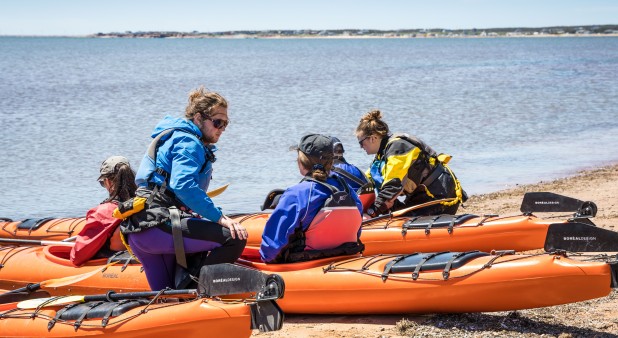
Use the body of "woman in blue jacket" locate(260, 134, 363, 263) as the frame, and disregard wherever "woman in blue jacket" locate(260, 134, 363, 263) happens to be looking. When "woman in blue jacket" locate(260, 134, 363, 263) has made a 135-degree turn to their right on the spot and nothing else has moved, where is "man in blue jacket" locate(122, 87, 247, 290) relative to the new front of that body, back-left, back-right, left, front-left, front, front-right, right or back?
back-right

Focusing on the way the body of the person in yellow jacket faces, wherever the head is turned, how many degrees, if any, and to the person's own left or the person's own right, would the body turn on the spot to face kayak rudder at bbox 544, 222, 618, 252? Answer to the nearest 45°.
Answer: approximately 135° to the person's own left

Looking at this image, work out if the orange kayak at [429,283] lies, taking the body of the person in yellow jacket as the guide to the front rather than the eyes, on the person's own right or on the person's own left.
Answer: on the person's own left

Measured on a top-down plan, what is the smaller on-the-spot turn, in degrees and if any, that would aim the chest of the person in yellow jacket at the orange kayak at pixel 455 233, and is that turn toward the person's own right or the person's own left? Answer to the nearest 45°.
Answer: approximately 135° to the person's own left

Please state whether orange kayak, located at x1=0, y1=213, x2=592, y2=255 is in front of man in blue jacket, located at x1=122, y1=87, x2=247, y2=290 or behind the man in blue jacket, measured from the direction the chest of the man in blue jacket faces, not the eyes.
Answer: in front

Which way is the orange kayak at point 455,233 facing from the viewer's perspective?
to the viewer's left

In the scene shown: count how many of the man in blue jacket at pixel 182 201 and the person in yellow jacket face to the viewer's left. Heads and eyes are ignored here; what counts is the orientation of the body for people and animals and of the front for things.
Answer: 1

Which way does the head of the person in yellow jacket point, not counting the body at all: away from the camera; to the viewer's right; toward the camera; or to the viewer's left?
to the viewer's left

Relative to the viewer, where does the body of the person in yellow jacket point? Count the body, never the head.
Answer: to the viewer's left

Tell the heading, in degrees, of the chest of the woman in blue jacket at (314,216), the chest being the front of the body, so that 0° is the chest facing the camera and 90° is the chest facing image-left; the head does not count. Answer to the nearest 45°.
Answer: approximately 135°

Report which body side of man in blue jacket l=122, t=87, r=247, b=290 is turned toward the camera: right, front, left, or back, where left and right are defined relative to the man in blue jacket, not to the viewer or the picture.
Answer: right

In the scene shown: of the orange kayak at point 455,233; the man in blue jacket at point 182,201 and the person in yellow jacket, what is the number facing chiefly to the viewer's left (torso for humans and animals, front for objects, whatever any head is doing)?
2

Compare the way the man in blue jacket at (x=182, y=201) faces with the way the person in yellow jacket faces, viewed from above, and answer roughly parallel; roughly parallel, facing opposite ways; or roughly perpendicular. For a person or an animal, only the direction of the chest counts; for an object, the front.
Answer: roughly parallel, facing opposite ways
